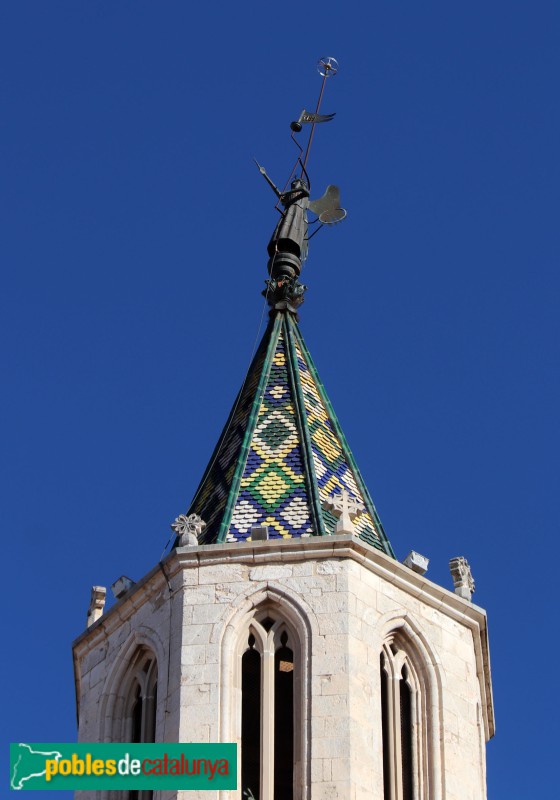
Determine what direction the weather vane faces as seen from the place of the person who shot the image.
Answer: facing to the left of the viewer
